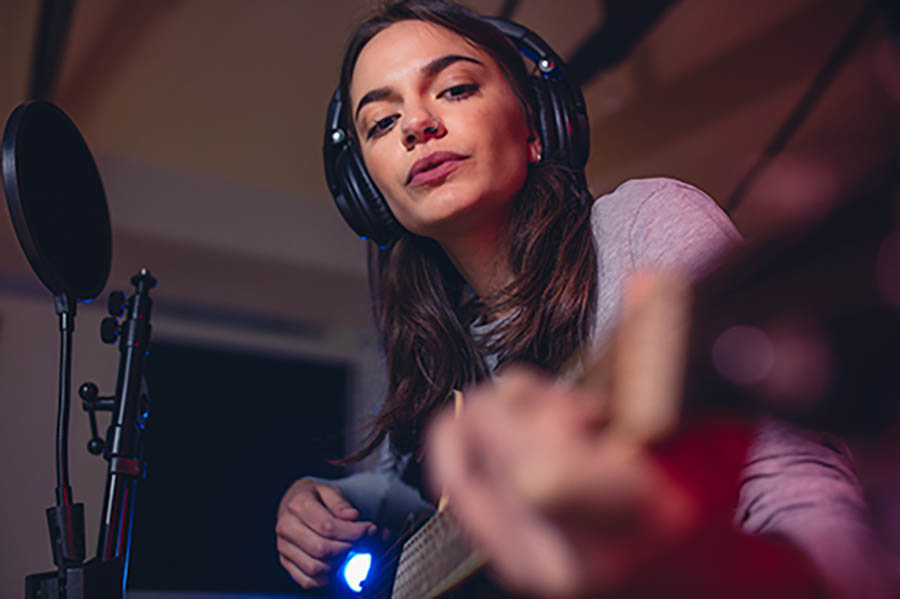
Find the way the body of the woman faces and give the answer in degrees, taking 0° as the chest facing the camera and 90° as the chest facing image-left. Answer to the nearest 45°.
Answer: approximately 45°
